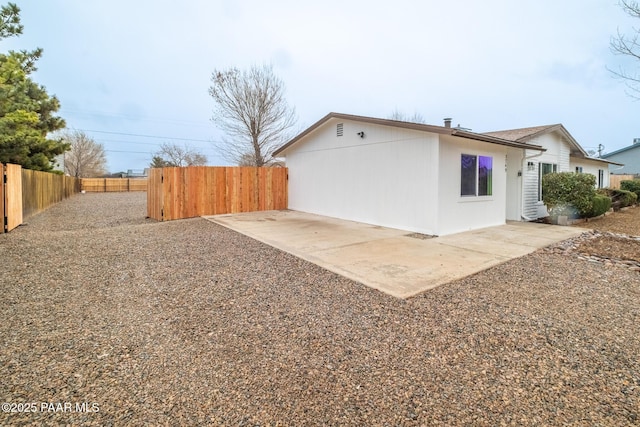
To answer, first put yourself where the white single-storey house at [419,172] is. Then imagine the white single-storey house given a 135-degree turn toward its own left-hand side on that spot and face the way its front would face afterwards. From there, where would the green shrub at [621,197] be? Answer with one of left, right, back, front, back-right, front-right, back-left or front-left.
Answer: front-right

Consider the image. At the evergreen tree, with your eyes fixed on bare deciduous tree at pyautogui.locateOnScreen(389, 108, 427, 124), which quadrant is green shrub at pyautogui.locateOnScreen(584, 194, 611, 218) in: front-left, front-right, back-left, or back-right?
front-right

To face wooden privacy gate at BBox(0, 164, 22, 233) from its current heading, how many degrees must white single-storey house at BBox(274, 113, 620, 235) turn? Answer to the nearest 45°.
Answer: approximately 90° to its right

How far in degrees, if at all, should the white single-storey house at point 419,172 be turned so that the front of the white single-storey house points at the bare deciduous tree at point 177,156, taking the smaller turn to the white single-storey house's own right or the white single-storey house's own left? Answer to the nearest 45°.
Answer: approximately 180°

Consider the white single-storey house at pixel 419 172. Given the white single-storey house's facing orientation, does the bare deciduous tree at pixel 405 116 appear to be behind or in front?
behind

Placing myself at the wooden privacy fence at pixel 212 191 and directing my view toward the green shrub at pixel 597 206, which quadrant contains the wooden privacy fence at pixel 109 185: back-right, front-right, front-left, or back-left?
back-left

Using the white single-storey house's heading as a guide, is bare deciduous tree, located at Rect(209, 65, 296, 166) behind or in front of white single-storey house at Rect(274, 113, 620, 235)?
behind

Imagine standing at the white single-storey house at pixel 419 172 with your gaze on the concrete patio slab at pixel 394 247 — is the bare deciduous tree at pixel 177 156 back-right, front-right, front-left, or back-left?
back-right
